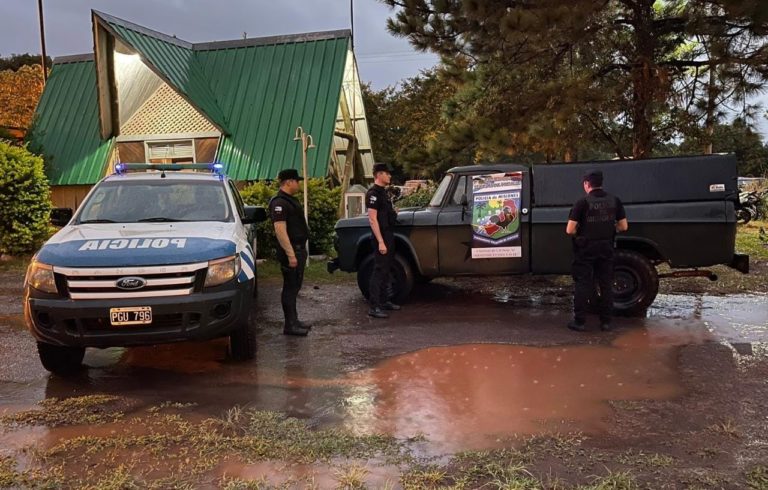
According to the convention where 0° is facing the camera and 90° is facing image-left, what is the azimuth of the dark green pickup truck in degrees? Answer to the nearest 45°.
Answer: approximately 90°

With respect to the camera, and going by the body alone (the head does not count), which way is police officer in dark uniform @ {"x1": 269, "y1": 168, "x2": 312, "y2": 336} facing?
to the viewer's right

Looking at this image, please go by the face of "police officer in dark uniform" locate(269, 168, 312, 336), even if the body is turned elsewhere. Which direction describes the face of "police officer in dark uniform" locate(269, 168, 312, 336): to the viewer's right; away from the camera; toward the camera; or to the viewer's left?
to the viewer's right

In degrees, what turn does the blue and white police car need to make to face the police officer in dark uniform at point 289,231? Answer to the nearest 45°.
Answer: approximately 135° to its left

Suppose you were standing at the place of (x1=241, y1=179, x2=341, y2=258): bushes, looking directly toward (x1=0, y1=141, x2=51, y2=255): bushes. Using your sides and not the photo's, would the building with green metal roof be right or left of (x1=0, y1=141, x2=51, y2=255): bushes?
right

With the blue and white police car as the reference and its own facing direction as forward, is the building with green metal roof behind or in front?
behind
